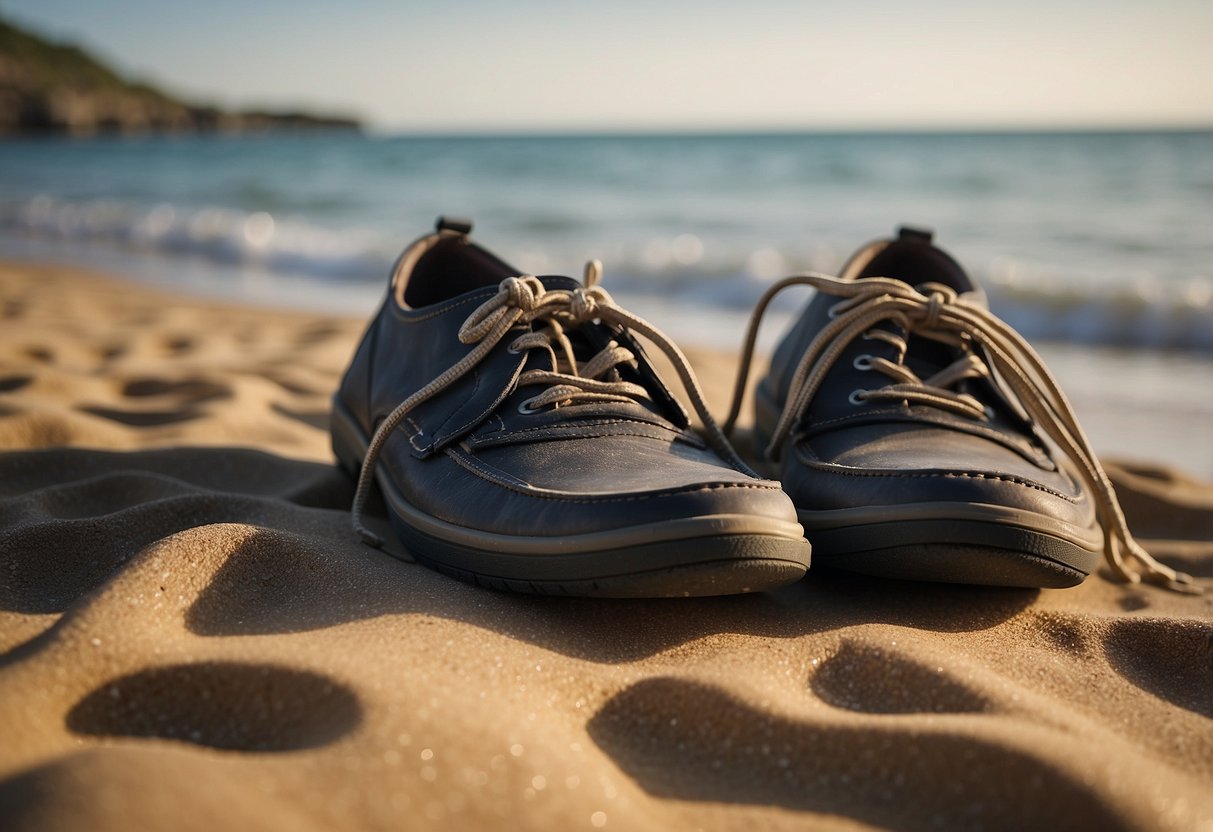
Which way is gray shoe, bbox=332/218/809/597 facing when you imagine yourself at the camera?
facing the viewer and to the right of the viewer

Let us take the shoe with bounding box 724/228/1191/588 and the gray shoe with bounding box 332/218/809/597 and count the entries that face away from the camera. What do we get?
0

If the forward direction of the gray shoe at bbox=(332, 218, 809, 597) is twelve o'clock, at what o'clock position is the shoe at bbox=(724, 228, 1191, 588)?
The shoe is roughly at 10 o'clock from the gray shoe.

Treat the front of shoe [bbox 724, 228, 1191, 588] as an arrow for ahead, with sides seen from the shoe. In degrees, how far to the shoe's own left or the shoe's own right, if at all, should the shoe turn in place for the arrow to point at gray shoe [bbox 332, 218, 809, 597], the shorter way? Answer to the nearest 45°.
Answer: approximately 45° to the shoe's own right

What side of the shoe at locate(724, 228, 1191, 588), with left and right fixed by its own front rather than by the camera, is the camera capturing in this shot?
front
